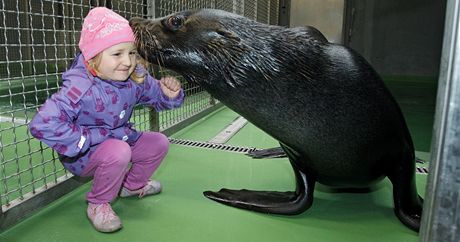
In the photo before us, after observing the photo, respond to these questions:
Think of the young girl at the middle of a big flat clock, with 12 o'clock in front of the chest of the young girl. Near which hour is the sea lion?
The sea lion is roughly at 11 o'clock from the young girl.

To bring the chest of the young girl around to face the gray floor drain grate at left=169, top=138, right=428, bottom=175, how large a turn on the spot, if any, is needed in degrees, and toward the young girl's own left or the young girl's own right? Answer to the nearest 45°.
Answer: approximately 90° to the young girl's own left

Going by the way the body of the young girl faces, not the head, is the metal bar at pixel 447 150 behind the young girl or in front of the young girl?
in front

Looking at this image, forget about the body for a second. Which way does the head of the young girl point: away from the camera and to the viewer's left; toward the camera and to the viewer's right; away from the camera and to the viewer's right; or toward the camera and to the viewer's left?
toward the camera and to the viewer's right

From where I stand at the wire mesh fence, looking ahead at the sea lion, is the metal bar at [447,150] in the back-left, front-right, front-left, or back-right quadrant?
front-right

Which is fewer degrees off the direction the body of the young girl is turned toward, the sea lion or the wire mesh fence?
the sea lion

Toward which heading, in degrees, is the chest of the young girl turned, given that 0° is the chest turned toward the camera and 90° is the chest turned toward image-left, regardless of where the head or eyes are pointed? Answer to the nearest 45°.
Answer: approximately 315°
